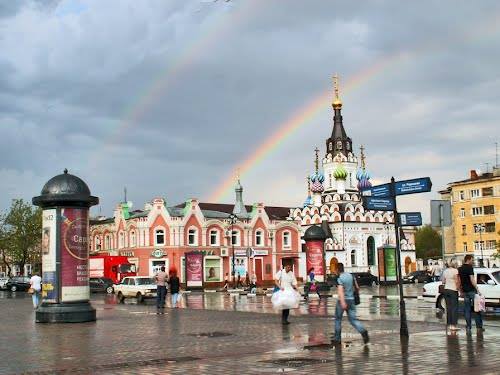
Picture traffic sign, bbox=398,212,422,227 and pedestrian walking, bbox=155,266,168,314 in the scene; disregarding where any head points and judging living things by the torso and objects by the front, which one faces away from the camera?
the pedestrian walking

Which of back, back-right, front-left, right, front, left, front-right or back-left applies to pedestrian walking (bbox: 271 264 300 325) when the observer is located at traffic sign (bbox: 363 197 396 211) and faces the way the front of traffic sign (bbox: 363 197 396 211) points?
back-right
